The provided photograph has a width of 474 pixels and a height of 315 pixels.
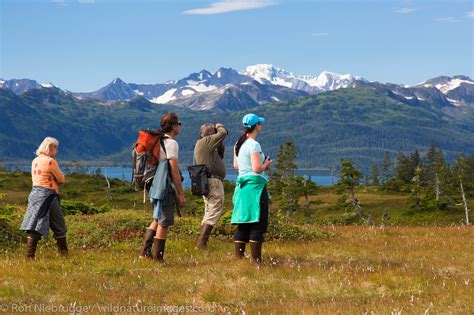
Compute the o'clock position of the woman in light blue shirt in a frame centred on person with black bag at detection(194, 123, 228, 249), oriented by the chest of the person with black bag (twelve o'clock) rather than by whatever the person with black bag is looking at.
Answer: The woman in light blue shirt is roughly at 4 o'clock from the person with black bag.

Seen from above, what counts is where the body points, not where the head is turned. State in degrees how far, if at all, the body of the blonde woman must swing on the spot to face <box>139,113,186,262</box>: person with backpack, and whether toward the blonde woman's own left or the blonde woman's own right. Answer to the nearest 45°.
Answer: approximately 90° to the blonde woman's own right

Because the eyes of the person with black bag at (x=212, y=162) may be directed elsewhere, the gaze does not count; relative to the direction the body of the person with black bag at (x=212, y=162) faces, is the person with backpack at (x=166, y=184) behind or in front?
behind

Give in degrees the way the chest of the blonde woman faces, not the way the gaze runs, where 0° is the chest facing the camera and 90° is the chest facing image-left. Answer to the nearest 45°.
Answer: approximately 225°

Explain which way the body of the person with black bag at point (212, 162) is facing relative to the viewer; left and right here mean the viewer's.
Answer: facing away from the viewer and to the right of the viewer
